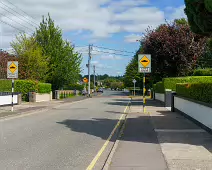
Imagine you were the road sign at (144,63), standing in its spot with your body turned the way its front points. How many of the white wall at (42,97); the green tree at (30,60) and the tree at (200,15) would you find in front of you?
1

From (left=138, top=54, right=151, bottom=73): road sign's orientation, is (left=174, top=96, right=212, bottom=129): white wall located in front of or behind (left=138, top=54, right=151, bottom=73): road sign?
in front

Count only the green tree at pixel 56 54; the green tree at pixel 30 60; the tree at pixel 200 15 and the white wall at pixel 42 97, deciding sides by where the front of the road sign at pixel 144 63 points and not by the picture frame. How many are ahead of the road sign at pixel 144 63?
1

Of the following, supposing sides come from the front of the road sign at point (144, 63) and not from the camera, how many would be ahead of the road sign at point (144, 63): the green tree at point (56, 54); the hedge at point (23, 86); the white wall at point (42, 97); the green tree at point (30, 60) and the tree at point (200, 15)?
1

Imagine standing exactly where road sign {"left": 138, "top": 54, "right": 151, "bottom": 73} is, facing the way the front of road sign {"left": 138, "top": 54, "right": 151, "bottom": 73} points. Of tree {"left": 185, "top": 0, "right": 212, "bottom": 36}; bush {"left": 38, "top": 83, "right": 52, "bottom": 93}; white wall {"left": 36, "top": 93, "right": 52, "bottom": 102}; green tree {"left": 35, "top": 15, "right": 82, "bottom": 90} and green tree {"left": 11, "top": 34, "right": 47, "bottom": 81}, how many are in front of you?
1

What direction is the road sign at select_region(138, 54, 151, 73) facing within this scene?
toward the camera

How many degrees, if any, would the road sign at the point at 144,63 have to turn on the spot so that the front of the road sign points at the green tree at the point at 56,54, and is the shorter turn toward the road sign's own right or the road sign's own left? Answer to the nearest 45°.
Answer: approximately 135° to the road sign's own right

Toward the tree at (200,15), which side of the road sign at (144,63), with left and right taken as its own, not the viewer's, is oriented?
front

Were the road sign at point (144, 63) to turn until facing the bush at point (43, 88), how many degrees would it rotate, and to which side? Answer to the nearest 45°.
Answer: approximately 135° to its right

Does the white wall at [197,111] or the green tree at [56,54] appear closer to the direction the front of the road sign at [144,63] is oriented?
the white wall

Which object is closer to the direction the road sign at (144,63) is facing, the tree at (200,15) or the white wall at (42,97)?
the tree
